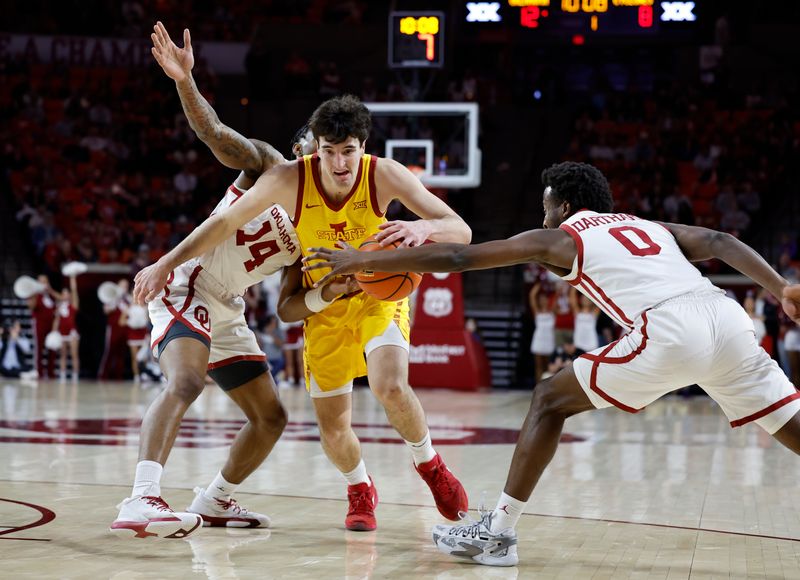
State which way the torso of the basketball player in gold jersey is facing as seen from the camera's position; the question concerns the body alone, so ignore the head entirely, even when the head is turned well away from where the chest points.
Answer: toward the camera

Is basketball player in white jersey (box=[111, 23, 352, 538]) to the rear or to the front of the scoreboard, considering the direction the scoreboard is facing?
to the front

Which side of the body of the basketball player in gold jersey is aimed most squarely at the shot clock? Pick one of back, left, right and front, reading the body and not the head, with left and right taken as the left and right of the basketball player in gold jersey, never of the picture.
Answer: back

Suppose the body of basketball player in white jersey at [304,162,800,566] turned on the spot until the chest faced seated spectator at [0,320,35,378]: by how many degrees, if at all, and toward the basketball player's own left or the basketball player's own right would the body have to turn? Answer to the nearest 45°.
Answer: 0° — they already face them

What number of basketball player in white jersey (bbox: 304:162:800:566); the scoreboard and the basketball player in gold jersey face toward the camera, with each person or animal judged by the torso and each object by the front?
2

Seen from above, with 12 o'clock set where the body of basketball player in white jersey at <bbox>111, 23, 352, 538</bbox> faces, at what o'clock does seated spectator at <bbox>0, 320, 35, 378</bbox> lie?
The seated spectator is roughly at 7 o'clock from the basketball player in white jersey.

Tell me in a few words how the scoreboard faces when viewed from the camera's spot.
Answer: facing the viewer

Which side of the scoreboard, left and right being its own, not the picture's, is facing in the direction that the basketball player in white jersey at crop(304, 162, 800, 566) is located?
front

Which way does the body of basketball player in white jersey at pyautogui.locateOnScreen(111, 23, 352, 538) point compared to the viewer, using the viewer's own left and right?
facing the viewer and to the right of the viewer

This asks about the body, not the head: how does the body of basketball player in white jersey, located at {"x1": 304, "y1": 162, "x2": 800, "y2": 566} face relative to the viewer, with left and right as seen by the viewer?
facing away from the viewer and to the left of the viewer

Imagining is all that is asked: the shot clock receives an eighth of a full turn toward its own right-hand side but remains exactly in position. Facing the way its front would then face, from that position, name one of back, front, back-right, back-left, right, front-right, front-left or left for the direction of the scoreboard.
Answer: back

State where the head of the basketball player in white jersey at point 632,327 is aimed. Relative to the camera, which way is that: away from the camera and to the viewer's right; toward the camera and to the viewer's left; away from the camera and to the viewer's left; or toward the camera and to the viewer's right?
away from the camera and to the viewer's left
